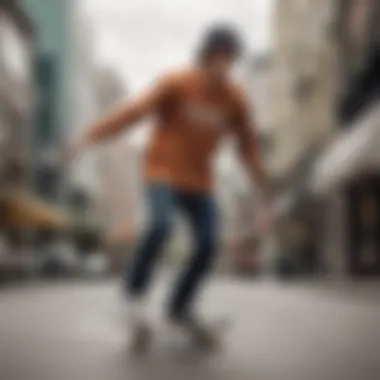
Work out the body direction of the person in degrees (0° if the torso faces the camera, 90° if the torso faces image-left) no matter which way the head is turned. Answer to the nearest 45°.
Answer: approximately 315°

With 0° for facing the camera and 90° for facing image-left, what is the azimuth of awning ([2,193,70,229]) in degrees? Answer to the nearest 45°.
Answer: approximately 270°
